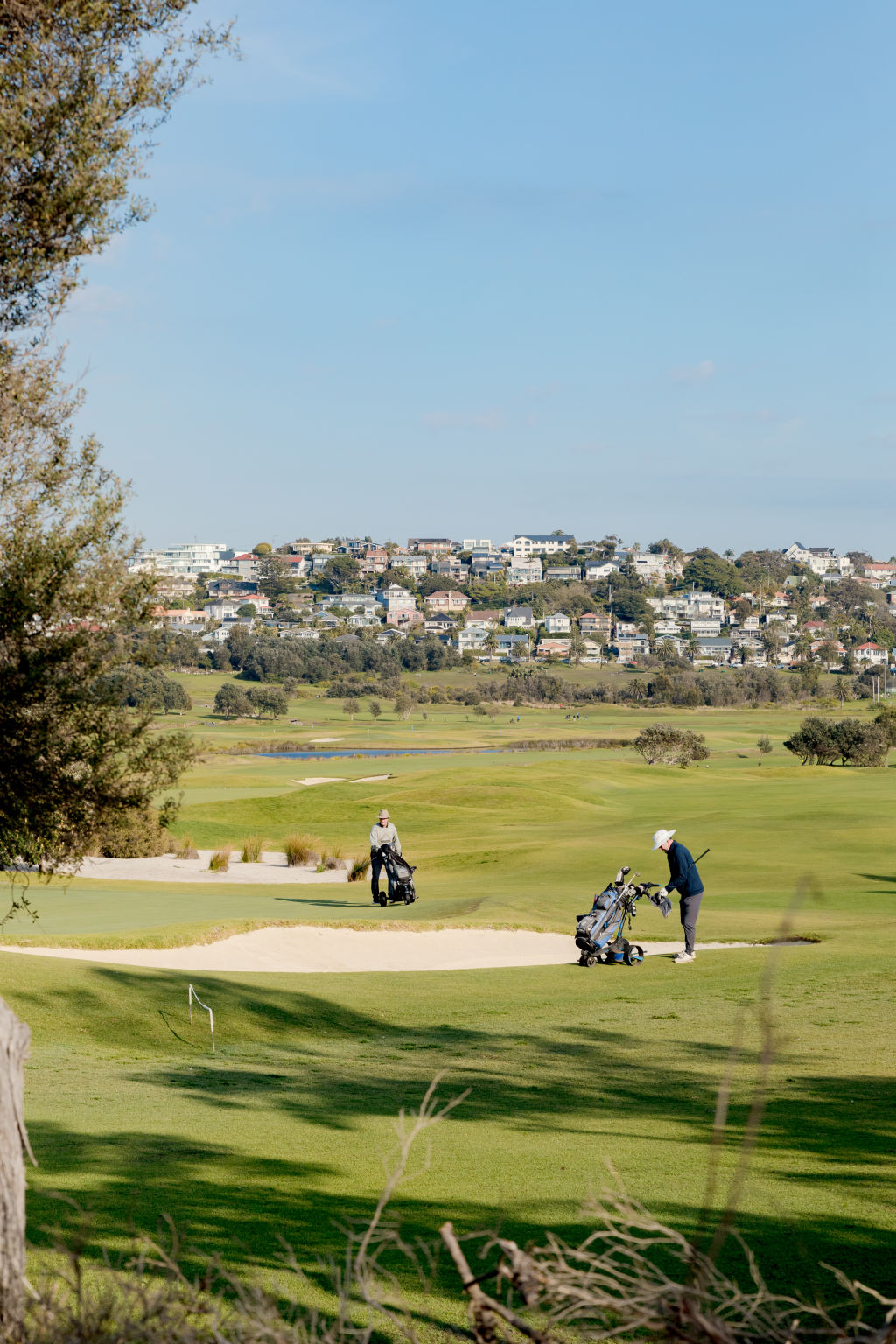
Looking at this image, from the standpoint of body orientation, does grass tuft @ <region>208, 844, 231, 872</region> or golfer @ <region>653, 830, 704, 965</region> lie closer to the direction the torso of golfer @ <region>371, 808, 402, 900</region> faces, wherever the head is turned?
the golfer

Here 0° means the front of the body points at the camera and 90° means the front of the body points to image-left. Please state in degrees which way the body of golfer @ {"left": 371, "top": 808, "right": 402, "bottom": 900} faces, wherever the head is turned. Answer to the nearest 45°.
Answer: approximately 0°

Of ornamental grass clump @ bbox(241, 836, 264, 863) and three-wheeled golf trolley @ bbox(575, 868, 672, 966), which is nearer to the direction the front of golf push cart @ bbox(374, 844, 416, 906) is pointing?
the three-wheeled golf trolley

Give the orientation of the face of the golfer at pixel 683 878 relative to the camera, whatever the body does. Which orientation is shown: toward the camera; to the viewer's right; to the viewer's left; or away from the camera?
to the viewer's left

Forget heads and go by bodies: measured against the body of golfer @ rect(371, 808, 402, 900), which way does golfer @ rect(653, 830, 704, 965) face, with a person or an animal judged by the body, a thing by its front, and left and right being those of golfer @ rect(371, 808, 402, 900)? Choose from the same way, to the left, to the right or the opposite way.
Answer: to the right

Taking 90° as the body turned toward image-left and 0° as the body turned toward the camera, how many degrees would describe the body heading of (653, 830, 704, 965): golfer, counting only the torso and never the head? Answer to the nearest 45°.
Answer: approximately 90°

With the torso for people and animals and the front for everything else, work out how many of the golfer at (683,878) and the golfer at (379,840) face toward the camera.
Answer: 1

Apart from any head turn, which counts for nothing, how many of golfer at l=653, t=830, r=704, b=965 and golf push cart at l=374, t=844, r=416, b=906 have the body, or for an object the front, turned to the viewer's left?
1

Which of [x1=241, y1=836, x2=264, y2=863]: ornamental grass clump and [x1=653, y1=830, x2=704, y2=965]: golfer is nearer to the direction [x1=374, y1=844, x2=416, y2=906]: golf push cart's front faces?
the golfer

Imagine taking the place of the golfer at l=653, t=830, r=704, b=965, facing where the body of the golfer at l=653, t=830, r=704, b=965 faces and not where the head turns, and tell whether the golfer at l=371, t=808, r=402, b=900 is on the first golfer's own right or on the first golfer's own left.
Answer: on the first golfer's own right
